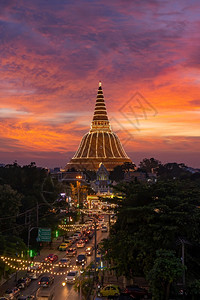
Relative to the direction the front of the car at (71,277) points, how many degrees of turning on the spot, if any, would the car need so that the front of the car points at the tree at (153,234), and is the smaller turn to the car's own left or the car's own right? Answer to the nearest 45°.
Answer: approximately 90° to the car's own left

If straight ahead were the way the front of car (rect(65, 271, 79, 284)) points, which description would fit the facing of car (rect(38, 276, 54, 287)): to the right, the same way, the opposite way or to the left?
the opposite way

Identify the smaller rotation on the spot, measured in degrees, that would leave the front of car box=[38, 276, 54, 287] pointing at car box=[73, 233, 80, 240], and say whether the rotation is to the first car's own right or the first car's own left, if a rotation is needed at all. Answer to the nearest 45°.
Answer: approximately 45° to the first car's own left

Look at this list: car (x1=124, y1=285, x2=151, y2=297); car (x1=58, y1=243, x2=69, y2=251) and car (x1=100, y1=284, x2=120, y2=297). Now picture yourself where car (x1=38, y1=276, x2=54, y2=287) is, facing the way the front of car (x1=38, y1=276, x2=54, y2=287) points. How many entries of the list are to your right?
2

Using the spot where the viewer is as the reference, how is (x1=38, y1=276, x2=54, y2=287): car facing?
facing away from the viewer and to the right of the viewer

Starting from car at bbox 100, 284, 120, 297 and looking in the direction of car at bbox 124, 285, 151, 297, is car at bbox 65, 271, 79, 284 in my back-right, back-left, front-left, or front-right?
back-left
